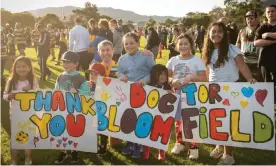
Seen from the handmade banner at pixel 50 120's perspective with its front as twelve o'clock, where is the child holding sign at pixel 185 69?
The child holding sign is roughly at 9 o'clock from the handmade banner.
